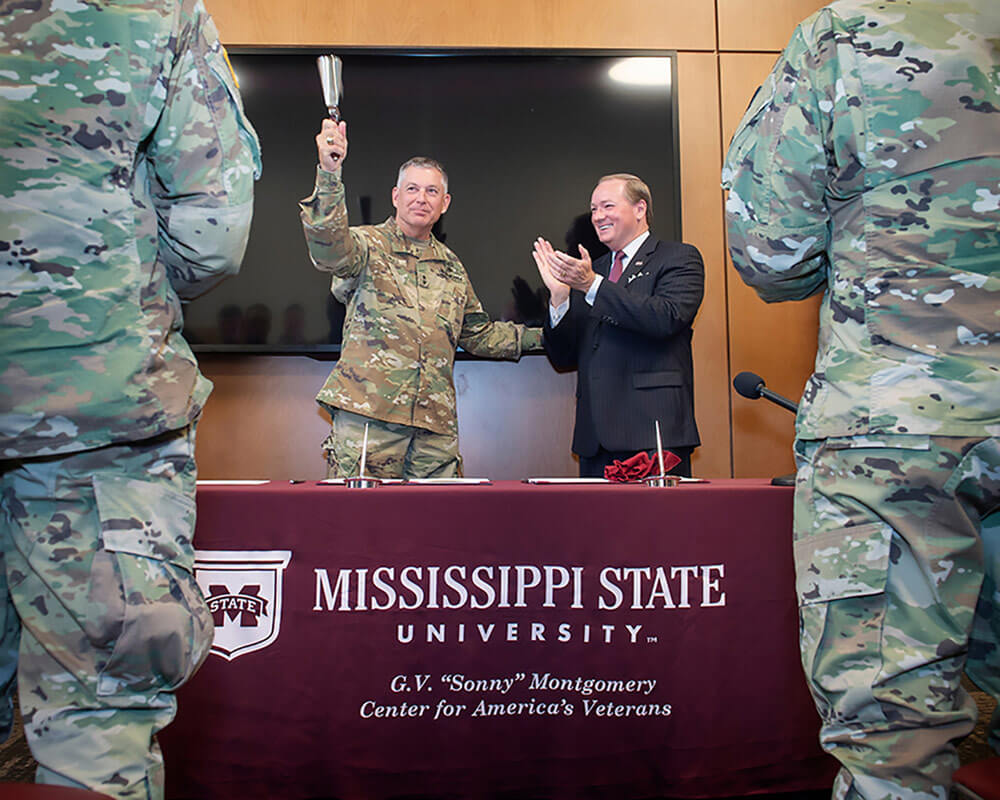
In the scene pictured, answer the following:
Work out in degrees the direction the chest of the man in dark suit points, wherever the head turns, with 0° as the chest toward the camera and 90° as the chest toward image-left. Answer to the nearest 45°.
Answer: approximately 45°

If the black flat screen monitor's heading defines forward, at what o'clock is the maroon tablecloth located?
The maroon tablecloth is roughly at 12 o'clock from the black flat screen monitor.

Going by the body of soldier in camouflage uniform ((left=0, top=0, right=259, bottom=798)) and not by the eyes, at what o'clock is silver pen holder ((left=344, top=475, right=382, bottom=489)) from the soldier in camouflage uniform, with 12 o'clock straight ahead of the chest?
The silver pen holder is roughly at 12 o'clock from the soldier in camouflage uniform.

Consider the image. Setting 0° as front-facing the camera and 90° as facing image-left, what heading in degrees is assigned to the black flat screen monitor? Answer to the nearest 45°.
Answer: approximately 0°

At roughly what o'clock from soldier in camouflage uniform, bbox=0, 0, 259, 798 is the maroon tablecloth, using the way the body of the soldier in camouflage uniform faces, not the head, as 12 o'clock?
The maroon tablecloth is roughly at 1 o'clock from the soldier in camouflage uniform.

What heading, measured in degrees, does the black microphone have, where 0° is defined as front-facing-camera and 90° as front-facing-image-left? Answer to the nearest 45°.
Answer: approximately 90°

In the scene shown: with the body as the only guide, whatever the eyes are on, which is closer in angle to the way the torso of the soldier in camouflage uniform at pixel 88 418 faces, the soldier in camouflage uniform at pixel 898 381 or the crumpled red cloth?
the crumpled red cloth

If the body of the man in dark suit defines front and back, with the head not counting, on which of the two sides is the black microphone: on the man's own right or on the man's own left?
on the man's own left

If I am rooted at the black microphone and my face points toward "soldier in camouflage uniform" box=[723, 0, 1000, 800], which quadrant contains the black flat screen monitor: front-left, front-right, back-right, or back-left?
back-right

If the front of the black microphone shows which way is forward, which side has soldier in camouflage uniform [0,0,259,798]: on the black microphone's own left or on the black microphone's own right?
on the black microphone's own left
